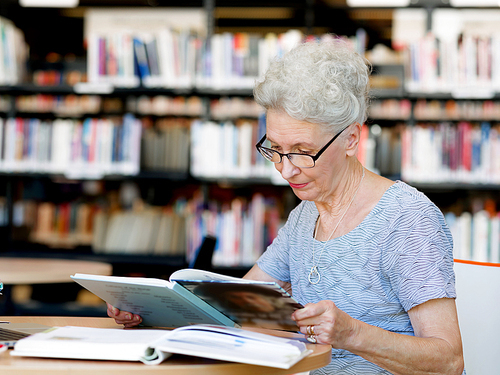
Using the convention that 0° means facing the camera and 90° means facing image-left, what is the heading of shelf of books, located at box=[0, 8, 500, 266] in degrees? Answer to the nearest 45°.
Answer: approximately 0°

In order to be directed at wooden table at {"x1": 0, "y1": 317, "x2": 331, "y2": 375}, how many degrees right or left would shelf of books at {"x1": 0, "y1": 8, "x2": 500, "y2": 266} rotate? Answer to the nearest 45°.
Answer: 0° — it already faces it

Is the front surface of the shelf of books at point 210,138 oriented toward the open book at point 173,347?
yes

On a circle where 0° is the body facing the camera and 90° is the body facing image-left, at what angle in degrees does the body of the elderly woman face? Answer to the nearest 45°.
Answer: approximately 45°
